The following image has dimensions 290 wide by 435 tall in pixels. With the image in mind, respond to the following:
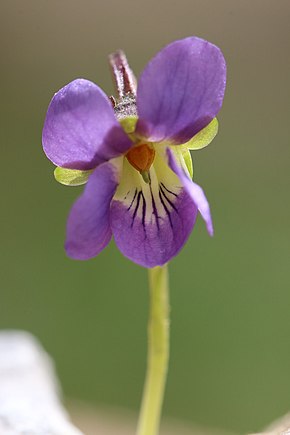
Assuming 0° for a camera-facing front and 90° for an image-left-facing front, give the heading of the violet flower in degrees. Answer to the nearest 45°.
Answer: approximately 0°
